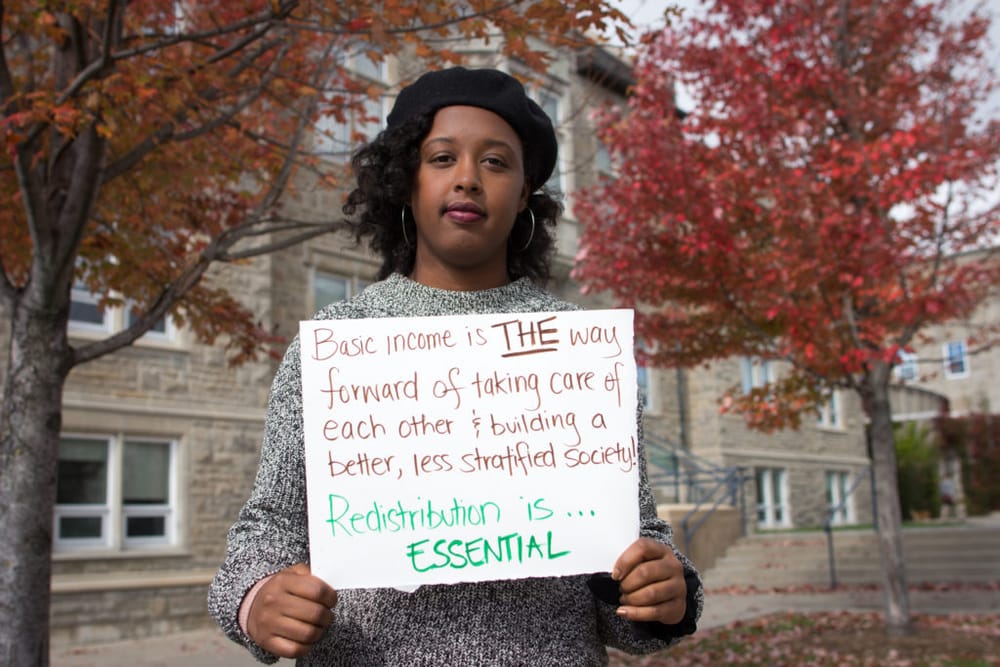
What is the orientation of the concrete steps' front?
toward the camera

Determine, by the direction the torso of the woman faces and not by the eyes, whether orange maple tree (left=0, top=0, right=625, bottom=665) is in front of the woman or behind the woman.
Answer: behind

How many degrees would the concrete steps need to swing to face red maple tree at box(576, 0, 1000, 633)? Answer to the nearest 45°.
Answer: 0° — it already faces it

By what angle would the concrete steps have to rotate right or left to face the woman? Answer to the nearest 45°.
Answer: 0° — it already faces them

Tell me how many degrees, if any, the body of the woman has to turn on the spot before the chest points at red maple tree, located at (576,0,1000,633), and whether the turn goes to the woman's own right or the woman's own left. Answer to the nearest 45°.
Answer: approximately 135° to the woman's own left

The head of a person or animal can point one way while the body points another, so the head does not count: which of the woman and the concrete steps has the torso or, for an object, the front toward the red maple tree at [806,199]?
the concrete steps

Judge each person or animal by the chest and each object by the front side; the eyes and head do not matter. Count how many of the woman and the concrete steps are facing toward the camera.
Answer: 2

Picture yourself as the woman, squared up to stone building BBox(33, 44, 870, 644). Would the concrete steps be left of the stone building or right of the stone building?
right

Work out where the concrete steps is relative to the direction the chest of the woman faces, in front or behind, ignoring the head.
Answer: behind

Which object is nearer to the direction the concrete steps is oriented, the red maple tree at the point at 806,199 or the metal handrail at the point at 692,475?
the red maple tree

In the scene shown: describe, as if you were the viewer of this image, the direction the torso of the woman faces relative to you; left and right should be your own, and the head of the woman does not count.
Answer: facing the viewer
